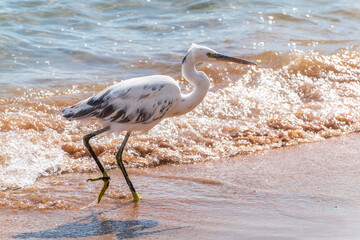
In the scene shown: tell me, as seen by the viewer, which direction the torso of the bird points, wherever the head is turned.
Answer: to the viewer's right
